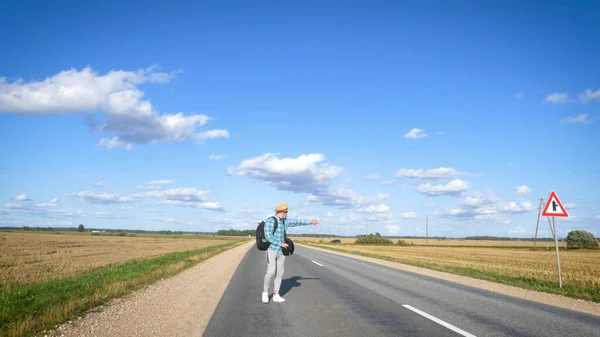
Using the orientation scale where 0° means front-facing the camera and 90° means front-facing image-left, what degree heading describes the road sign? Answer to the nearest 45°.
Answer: approximately 0°

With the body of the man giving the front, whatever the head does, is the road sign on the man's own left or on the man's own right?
on the man's own left

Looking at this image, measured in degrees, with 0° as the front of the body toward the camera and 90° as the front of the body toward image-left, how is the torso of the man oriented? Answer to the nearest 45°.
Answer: approximately 315°

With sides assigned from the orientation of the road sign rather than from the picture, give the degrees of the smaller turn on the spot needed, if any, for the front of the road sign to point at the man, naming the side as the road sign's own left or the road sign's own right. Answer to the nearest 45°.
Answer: approximately 45° to the road sign's own right
